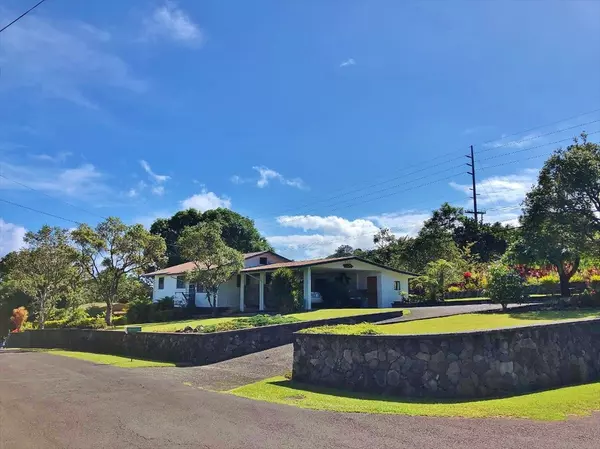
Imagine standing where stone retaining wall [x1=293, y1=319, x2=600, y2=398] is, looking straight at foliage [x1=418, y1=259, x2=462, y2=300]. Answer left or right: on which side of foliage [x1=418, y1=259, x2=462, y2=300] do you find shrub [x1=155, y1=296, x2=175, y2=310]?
left

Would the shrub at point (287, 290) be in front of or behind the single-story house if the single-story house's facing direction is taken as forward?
in front

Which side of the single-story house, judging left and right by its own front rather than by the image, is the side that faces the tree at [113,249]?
right

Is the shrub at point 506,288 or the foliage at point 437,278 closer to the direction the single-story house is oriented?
the shrub

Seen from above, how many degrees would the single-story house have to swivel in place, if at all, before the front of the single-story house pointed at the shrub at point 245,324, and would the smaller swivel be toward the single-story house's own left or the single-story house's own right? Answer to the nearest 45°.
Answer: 0° — it already faces it

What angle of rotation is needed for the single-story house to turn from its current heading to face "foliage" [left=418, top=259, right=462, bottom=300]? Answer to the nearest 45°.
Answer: approximately 90° to its left

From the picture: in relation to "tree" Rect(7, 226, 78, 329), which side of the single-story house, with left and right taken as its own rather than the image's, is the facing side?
right

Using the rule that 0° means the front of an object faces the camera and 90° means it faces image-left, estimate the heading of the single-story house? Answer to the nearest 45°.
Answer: approximately 0°

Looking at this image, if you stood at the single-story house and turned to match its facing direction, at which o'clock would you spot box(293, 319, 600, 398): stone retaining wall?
The stone retaining wall is roughly at 12 o'clock from the single-story house.

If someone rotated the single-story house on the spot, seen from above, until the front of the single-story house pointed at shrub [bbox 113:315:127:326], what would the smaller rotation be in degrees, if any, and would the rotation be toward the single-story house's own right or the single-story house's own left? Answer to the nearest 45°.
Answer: approximately 90° to the single-story house's own right

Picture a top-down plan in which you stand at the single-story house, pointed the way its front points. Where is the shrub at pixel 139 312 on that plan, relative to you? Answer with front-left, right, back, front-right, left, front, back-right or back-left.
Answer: right
